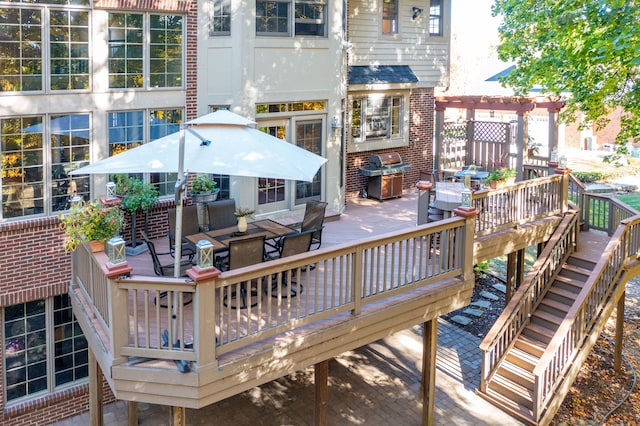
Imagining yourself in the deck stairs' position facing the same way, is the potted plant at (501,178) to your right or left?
on your right

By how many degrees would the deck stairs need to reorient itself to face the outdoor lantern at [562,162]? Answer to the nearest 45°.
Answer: approximately 135° to its right

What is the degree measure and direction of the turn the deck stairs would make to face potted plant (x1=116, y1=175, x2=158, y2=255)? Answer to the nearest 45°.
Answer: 0° — it already faces it

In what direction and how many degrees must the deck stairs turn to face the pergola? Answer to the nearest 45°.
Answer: approximately 135° to its right

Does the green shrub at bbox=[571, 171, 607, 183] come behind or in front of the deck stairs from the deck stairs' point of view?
behind

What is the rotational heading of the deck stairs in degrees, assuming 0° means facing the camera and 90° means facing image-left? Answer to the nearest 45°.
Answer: approximately 45°

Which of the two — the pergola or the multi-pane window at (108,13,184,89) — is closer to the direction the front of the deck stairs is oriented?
the multi-pane window
